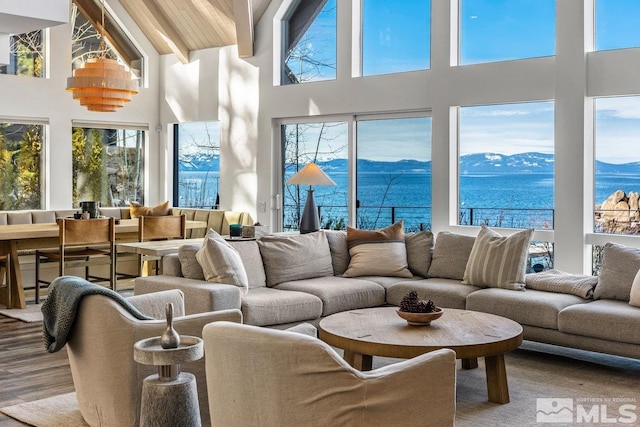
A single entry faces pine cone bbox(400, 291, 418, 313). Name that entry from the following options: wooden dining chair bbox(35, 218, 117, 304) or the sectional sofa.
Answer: the sectional sofa

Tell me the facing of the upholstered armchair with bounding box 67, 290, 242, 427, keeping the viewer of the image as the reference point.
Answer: facing away from the viewer and to the right of the viewer

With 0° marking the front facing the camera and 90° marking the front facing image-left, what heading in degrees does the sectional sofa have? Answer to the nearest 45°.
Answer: approximately 0°

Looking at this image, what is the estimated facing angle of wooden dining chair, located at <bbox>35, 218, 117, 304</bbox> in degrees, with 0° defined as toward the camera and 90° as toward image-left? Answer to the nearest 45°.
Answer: approximately 135°

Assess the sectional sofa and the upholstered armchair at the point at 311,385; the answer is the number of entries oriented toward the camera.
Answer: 1
